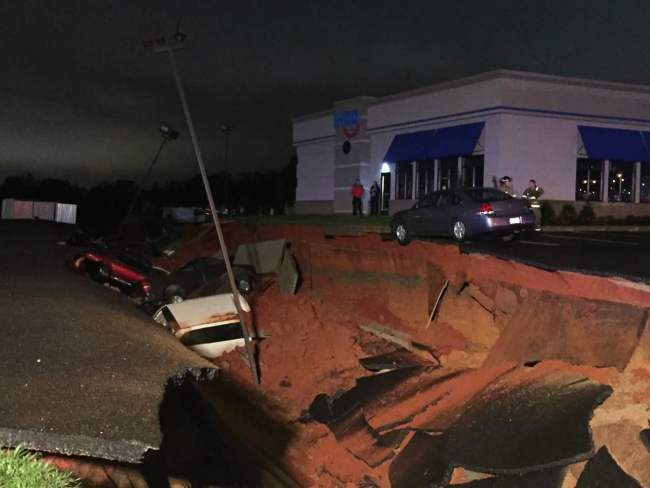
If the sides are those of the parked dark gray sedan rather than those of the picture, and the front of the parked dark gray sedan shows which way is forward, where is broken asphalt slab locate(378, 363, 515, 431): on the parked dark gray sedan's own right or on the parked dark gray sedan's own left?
on the parked dark gray sedan's own left

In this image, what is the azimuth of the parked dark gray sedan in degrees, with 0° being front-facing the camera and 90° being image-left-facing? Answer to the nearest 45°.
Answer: approximately 135°

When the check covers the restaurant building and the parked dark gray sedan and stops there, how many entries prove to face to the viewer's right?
0

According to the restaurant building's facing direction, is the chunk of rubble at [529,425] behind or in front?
in front

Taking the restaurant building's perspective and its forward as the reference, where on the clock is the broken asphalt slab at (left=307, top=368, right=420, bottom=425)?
The broken asphalt slab is roughly at 11 o'clock from the restaurant building.

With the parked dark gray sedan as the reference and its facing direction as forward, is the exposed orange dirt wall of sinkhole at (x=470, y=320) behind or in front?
behind

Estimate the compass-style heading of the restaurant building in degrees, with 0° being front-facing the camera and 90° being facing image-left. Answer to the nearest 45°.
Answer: approximately 45°

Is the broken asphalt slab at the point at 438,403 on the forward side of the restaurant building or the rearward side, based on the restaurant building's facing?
on the forward side

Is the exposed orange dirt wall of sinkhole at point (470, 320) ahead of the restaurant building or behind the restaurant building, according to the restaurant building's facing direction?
ahead

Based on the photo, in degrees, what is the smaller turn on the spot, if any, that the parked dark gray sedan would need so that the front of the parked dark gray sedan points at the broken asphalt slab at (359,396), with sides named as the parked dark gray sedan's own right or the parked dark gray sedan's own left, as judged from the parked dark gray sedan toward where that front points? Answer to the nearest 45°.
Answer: approximately 135° to the parked dark gray sedan's own left

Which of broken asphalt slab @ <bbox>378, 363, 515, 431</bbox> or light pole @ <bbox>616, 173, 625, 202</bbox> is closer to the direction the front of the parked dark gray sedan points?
the light pole

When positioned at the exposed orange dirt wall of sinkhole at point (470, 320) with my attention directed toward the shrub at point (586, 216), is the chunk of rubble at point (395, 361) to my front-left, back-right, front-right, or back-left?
back-left

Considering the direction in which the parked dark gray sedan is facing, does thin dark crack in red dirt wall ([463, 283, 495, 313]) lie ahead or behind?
behind

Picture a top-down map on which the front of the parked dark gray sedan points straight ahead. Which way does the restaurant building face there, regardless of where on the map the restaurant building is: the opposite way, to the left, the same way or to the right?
to the left

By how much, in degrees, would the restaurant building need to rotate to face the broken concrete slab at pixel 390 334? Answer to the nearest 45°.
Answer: approximately 45° to its left
